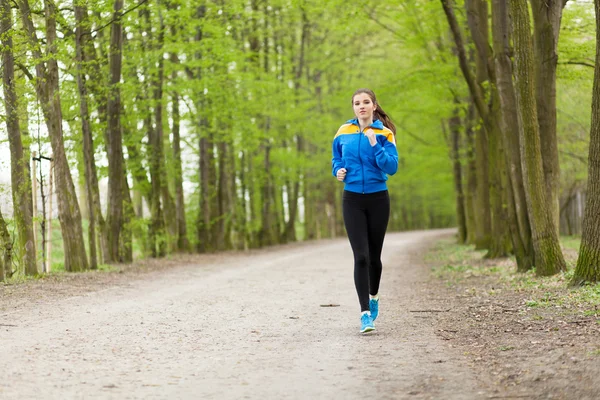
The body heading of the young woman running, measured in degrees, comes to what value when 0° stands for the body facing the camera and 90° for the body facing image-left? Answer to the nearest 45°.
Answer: approximately 0°

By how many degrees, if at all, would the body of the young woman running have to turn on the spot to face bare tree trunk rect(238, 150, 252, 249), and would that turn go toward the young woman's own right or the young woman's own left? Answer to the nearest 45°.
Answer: approximately 180°
